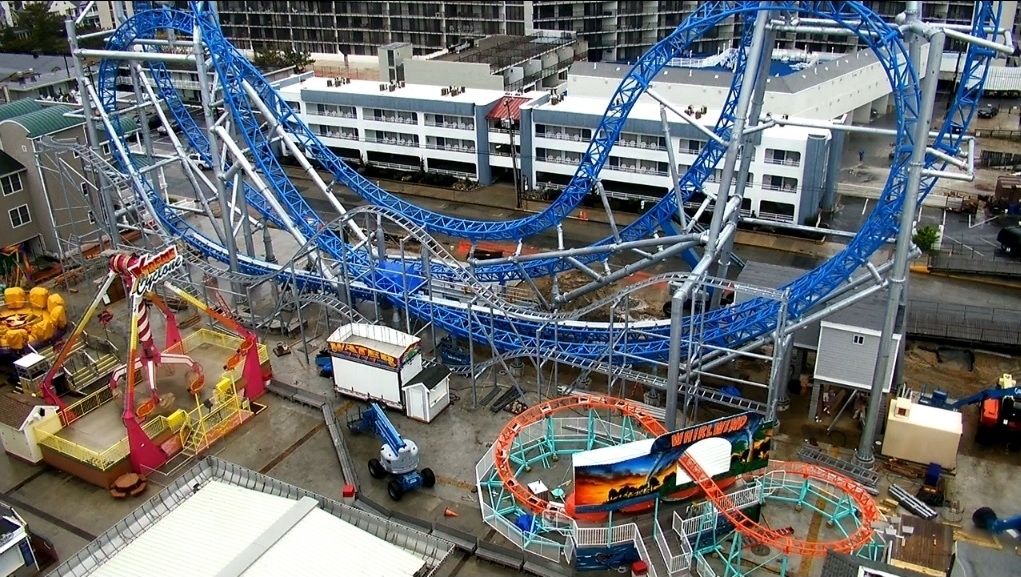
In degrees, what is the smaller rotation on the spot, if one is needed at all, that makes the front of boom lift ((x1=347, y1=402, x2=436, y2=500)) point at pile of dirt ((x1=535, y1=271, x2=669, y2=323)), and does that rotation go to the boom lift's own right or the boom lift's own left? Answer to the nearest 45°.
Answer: approximately 90° to the boom lift's own right

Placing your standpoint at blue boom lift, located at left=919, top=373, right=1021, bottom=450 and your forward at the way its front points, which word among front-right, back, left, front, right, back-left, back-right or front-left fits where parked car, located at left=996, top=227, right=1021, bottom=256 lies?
right

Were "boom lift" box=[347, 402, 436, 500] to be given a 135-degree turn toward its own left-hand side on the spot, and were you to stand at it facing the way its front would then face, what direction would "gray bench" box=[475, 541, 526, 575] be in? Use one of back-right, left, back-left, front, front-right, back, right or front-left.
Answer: front-left

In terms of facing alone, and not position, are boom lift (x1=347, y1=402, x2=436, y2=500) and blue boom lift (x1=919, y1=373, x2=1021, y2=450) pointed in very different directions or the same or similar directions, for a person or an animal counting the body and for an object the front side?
same or similar directions

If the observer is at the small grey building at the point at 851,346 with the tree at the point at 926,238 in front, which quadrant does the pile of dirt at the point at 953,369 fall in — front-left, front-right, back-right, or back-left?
front-right

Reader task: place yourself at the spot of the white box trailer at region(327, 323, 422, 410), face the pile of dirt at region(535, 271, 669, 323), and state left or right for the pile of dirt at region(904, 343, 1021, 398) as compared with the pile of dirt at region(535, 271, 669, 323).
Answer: right

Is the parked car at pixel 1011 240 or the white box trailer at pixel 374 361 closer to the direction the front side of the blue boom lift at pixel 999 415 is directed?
the white box trailer

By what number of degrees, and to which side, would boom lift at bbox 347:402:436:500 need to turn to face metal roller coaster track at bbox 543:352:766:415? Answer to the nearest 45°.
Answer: approximately 135° to its right

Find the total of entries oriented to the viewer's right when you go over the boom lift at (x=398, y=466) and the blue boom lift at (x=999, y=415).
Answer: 0

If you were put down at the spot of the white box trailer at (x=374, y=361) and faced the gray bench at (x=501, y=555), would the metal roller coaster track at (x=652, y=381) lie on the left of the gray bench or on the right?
left

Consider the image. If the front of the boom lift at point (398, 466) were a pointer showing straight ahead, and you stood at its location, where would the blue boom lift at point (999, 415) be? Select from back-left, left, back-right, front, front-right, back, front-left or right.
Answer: back-right

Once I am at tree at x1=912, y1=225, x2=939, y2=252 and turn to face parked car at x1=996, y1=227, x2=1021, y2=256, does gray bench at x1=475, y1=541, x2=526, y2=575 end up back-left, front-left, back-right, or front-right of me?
back-right

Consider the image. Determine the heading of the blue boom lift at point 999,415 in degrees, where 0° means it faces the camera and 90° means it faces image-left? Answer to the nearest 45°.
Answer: approximately 90°

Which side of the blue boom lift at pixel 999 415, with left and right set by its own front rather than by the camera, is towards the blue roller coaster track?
front

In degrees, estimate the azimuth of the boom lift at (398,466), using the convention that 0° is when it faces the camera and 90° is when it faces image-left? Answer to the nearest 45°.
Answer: approximately 135°
